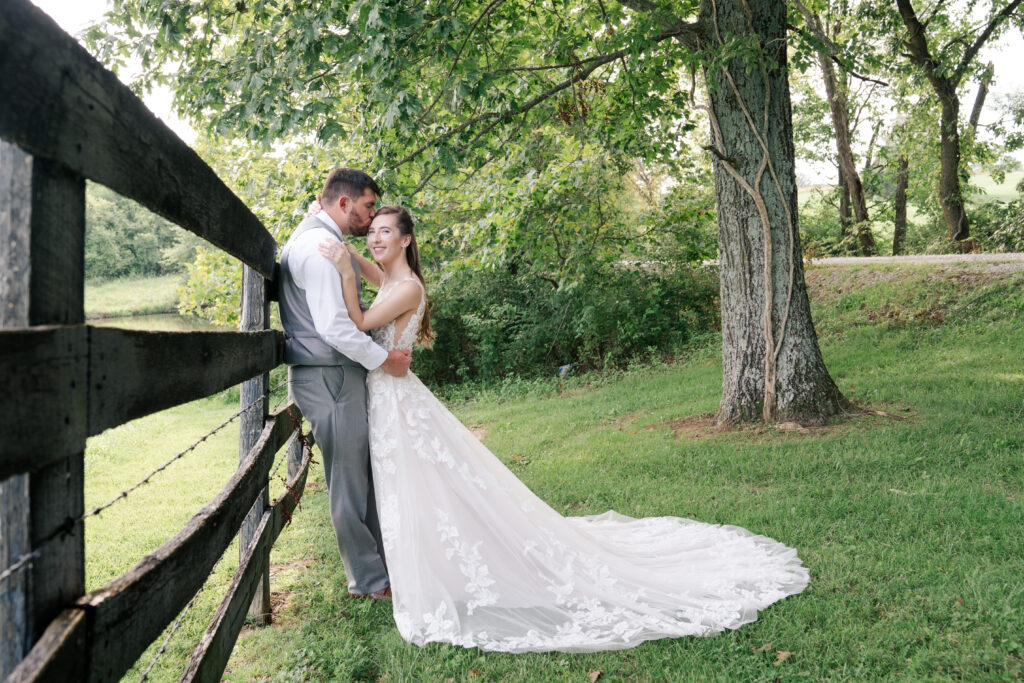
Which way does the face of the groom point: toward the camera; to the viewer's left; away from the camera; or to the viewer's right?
to the viewer's right

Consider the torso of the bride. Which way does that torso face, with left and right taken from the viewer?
facing to the left of the viewer

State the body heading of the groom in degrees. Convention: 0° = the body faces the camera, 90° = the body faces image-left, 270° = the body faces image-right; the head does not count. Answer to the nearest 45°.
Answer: approximately 270°

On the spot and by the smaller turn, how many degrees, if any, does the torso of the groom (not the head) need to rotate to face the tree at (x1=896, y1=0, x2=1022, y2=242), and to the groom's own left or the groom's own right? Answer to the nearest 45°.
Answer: approximately 45° to the groom's own left

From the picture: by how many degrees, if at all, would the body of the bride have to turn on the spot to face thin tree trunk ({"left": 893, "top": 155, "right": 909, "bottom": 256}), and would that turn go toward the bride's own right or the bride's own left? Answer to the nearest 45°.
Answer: approximately 135° to the bride's own right

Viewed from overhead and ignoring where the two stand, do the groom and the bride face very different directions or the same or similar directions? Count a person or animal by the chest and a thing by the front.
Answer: very different directions

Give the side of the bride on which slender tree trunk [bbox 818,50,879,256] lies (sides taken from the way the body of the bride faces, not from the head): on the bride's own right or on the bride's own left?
on the bride's own right
